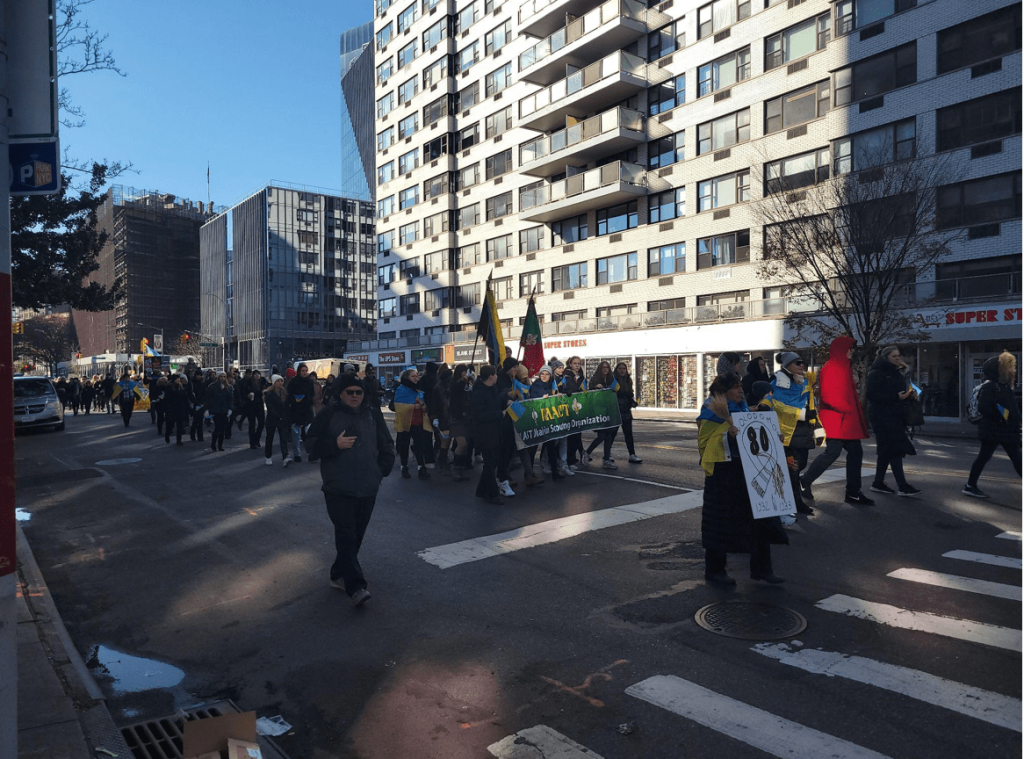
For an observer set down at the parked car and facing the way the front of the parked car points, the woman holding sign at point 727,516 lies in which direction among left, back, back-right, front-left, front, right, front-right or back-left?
front

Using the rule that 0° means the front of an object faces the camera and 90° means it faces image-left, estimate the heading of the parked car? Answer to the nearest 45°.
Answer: approximately 0°

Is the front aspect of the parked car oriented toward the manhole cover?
yes

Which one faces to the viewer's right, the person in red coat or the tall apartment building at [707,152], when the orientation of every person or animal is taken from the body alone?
the person in red coat

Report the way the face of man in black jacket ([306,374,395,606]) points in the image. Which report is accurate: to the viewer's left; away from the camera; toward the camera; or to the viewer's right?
toward the camera

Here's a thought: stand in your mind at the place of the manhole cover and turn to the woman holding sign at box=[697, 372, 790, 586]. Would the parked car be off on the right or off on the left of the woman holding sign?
left

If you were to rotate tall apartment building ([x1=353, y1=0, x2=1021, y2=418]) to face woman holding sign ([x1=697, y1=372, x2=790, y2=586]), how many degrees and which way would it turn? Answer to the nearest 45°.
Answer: approximately 45° to its left

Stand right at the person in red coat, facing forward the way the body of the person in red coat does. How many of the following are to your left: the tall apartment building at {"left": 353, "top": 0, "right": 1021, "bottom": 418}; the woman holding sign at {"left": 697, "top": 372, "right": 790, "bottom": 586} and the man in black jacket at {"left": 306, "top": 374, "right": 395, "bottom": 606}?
1

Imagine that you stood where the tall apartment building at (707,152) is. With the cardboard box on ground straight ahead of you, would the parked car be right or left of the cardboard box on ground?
right

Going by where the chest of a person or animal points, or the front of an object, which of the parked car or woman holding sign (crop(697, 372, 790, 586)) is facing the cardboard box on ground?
the parked car

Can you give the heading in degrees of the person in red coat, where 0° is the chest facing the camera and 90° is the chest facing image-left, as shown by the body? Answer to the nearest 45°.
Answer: approximately 270°

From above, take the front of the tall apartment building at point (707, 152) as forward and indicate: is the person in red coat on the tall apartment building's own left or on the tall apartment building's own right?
on the tall apartment building's own left
